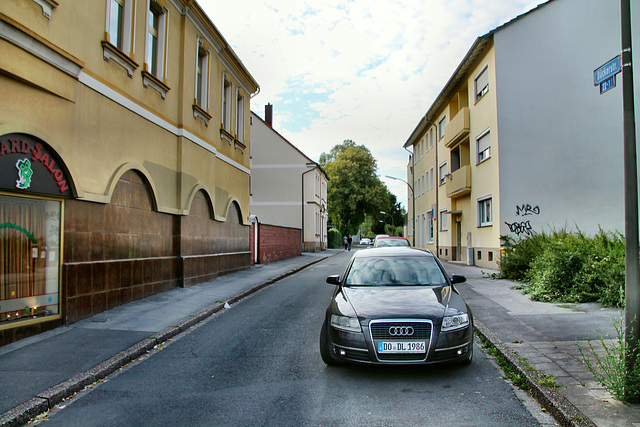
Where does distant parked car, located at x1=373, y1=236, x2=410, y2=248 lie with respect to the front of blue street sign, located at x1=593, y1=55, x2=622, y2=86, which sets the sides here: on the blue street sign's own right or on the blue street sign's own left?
on the blue street sign's own right

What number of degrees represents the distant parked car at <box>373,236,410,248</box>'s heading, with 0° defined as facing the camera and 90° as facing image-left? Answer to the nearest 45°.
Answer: approximately 0°

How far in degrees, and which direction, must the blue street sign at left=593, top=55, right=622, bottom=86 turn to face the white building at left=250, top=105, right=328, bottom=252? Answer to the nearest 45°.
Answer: approximately 90° to its right

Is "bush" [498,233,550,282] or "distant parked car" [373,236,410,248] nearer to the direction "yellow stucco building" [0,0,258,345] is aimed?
the bush

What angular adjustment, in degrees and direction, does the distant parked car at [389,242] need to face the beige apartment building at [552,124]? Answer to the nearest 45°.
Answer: approximately 90° to its left

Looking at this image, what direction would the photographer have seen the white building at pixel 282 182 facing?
facing to the right of the viewer

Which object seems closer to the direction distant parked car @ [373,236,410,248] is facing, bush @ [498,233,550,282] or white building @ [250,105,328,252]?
the bush

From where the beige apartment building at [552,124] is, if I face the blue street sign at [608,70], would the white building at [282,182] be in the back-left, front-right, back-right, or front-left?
back-right

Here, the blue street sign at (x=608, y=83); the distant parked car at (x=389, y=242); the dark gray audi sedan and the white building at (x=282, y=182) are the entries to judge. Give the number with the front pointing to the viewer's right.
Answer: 1

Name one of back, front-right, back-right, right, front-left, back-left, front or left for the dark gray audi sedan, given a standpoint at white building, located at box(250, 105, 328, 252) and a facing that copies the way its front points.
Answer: right

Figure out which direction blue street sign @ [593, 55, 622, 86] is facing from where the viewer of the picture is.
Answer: facing the viewer and to the left of the viewer

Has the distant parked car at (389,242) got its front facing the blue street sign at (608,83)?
yes

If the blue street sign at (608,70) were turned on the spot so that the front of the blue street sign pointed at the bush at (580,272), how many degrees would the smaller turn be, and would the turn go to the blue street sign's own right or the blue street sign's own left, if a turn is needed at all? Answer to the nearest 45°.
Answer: approximately 135° to the blue street sign's own right
